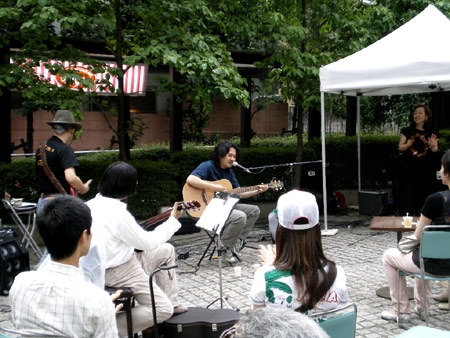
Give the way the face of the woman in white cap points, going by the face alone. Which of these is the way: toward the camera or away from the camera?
away from the camera

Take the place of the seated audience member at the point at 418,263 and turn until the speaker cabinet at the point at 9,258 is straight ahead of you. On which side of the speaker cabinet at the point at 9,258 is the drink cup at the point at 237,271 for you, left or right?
right

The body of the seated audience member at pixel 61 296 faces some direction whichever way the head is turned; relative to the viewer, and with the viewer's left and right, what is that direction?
facing away from the viewer and to the right of the viewer

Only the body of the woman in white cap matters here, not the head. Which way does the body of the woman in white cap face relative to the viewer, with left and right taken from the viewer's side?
facing away from the viewer

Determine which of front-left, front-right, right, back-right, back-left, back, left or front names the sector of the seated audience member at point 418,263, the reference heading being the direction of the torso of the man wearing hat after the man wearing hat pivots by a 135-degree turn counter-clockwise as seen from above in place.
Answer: back-left

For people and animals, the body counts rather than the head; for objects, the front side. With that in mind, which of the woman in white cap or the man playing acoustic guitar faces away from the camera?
the woman in white cap

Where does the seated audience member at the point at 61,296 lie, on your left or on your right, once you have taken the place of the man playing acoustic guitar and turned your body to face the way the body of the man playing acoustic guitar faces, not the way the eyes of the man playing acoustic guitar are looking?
on your right
